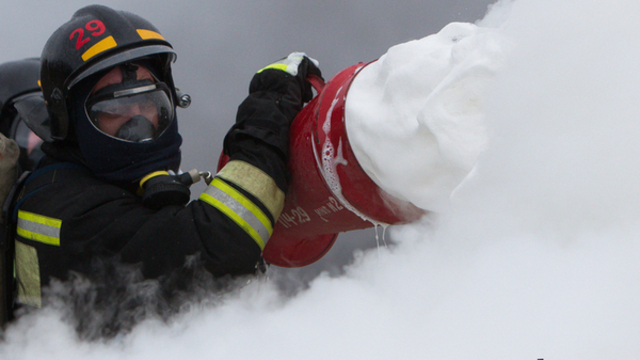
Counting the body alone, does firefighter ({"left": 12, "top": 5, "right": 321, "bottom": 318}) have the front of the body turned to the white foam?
yes

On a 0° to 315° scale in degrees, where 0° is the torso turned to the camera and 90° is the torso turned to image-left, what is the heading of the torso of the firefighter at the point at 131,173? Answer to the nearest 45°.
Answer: approximately 315°

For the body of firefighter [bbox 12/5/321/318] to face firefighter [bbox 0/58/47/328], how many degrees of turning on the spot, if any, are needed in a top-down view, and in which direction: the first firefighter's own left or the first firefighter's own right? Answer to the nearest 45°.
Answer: approximately 180°

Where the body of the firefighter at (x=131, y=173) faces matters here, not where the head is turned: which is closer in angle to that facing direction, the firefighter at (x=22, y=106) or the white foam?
the white foam
